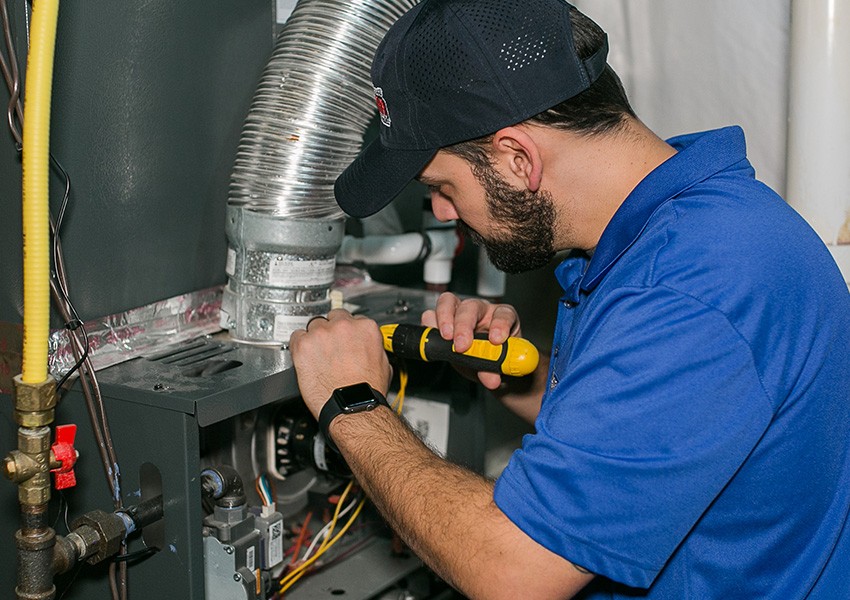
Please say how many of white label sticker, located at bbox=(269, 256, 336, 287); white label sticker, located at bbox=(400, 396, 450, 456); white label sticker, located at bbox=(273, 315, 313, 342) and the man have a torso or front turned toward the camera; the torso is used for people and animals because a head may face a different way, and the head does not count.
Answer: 3

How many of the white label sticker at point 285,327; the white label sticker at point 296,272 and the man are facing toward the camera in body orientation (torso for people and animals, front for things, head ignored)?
2

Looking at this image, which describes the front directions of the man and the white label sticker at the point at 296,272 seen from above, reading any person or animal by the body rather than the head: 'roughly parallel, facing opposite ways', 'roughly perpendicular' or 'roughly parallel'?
roughly perpendicular

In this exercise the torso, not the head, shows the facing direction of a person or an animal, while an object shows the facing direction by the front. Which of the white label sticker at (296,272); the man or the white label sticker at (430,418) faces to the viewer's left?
the man

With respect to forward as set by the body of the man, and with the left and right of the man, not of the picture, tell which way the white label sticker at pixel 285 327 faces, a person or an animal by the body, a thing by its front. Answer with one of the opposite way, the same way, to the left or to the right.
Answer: to the left

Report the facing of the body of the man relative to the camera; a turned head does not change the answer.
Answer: to the viewer's left

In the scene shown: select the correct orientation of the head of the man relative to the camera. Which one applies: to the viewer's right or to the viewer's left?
to the viewer's left

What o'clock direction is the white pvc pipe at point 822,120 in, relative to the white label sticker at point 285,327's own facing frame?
The white pvc pipe is roughly at 9 o'clock from the white label sticker.
